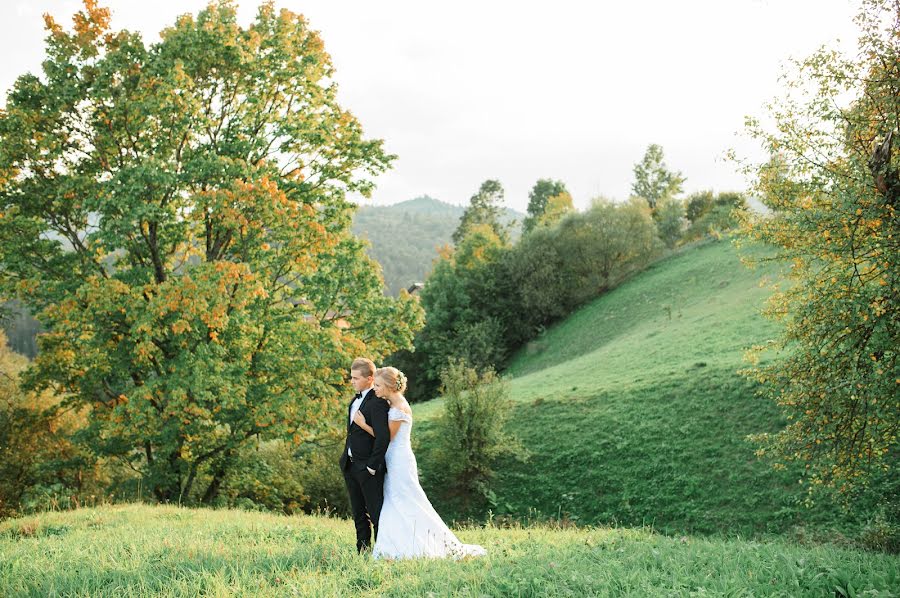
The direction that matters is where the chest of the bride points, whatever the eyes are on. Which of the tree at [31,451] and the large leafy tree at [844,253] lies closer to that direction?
the tree

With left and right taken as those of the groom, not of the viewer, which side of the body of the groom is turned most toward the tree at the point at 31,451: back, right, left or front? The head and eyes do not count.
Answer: right

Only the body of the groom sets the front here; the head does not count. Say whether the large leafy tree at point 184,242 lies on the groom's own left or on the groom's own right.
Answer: on the groom's own right

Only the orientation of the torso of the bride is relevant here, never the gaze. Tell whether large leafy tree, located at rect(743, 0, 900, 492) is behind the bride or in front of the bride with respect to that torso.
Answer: behind

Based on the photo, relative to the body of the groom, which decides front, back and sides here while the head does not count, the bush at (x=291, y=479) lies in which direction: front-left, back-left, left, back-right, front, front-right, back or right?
back-right
